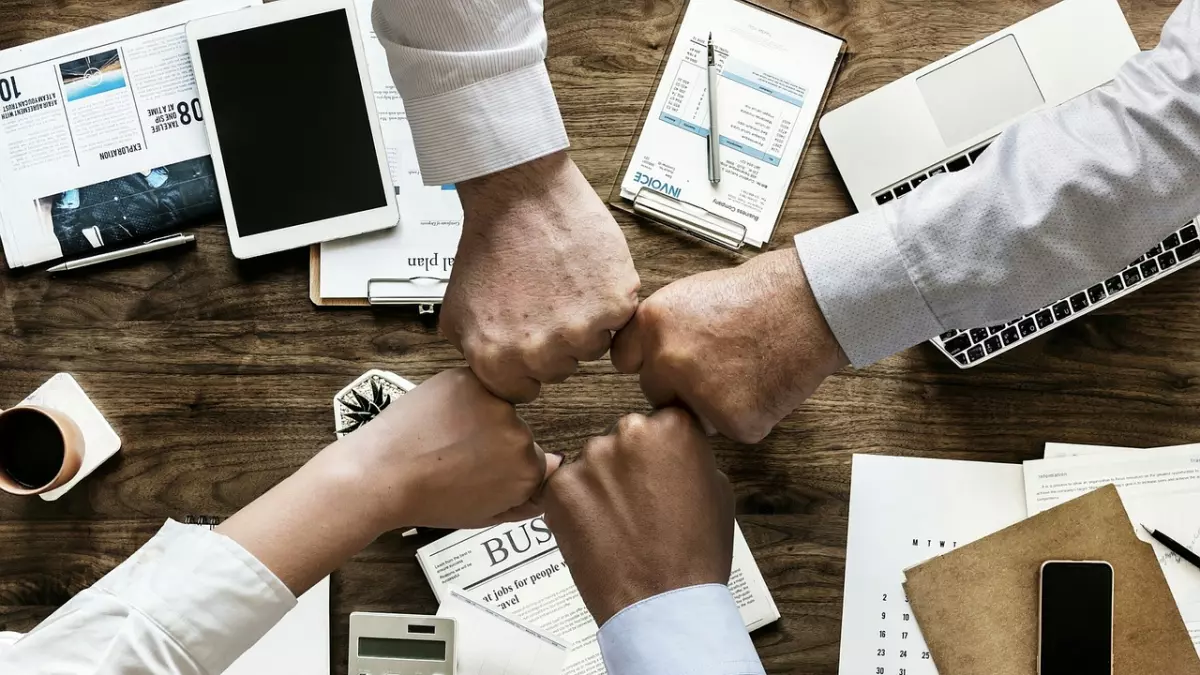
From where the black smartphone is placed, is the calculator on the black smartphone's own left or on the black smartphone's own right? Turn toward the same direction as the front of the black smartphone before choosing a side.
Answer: on the black smartphone's own right

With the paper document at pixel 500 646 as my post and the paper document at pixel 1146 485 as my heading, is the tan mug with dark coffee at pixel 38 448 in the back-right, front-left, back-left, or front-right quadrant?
back-left
